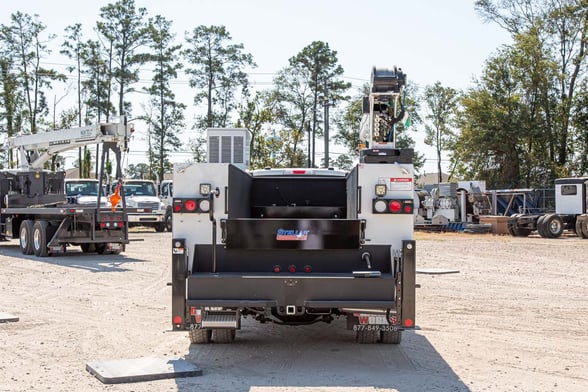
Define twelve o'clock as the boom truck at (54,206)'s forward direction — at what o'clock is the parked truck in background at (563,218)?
The parked truck in background is roughly at 4 o'clock from the boom truck.

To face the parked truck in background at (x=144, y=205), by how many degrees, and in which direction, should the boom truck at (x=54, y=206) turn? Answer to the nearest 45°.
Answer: approximately 45° to its right

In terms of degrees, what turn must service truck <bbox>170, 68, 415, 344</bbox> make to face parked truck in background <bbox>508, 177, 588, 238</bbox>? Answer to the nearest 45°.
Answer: approximately 45° to its right

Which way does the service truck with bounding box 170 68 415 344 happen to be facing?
away from the camera

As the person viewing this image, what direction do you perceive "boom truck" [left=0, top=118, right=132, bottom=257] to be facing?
facing away from the viewer and to the left of the viewer

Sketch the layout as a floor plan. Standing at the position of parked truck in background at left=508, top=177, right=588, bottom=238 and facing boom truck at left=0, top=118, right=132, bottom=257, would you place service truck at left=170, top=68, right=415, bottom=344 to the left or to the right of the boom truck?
left

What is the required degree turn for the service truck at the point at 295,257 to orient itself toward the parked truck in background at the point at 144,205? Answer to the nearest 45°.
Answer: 0° — it already faces it

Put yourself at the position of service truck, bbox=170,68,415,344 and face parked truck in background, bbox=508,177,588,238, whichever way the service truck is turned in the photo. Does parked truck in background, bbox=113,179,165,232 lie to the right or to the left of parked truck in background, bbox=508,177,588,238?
left
